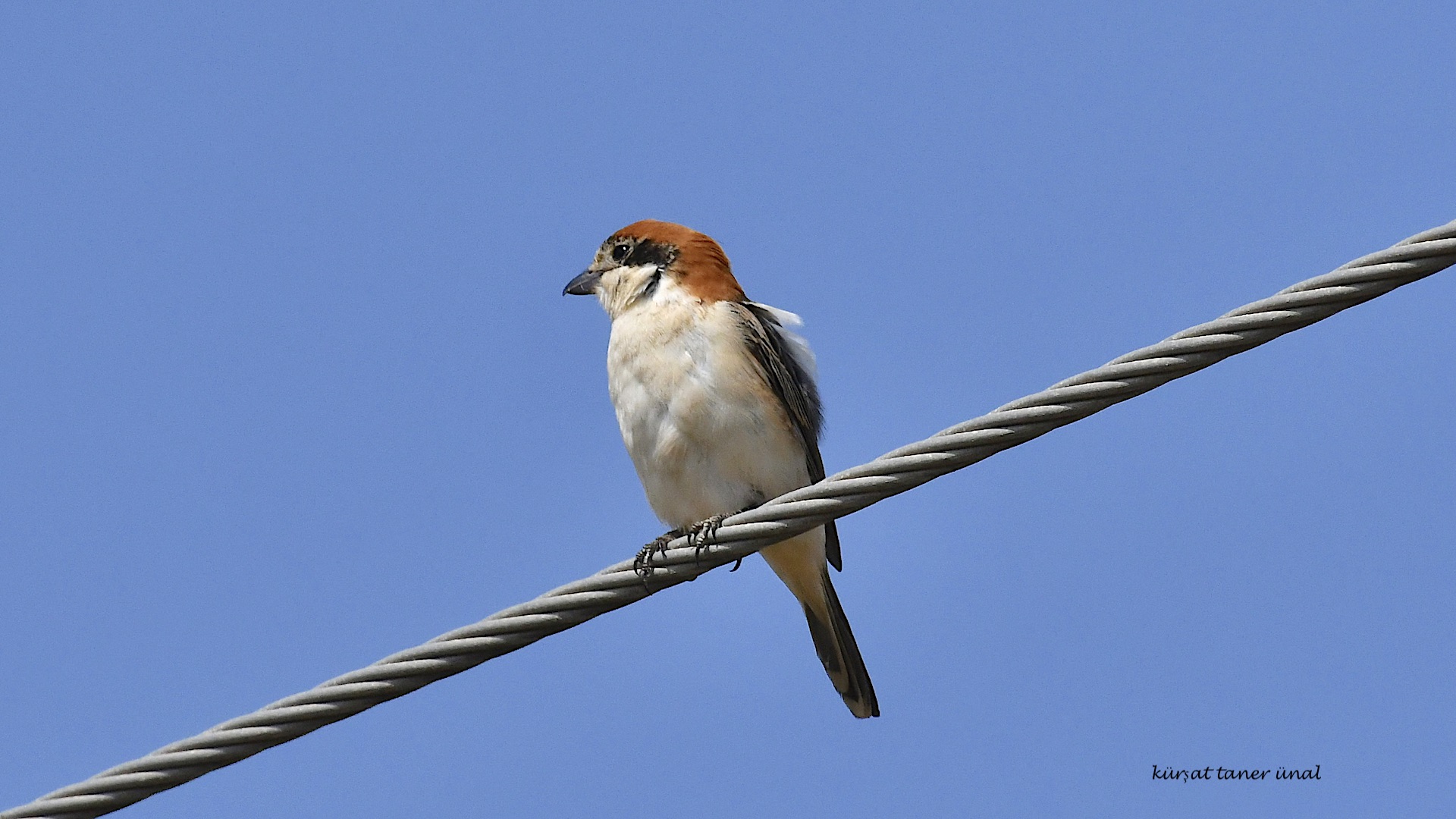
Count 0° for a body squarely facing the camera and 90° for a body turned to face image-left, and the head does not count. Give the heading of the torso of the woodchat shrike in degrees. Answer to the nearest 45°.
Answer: approximately 45°
